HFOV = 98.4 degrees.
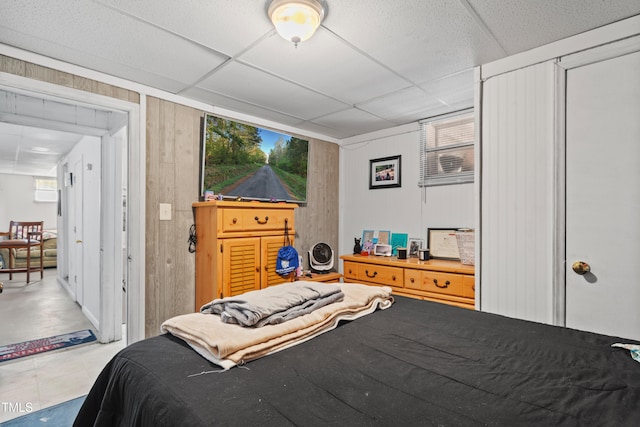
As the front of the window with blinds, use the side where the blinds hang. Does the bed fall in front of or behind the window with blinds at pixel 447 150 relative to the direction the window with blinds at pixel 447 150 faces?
in front

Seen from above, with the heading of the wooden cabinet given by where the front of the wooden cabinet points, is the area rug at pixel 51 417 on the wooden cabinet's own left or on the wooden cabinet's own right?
on the wooden cabinet's own right

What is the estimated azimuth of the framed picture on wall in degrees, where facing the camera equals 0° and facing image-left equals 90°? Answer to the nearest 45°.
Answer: approximately 45°

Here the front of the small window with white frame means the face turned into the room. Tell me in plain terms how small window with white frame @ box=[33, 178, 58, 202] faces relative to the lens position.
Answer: facing the viewer

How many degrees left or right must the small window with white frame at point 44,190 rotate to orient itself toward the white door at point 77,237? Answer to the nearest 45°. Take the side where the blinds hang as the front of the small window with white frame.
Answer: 0° — it already faces it

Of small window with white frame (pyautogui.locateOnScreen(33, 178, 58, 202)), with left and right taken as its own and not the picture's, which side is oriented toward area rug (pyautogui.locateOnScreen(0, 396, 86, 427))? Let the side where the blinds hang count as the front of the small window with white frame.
front

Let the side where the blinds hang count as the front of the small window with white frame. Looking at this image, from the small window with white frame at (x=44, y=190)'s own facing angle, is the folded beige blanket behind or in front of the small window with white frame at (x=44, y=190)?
in front

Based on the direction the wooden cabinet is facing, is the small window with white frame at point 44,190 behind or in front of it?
behind

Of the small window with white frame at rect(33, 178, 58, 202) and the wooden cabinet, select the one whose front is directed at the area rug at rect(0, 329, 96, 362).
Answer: the small window with white frame

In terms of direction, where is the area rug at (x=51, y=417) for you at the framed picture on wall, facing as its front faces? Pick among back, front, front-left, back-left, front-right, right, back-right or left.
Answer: front
